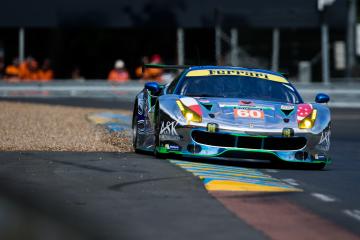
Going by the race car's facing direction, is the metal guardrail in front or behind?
behind

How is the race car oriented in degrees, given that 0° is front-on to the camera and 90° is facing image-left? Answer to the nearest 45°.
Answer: approximately 0°
